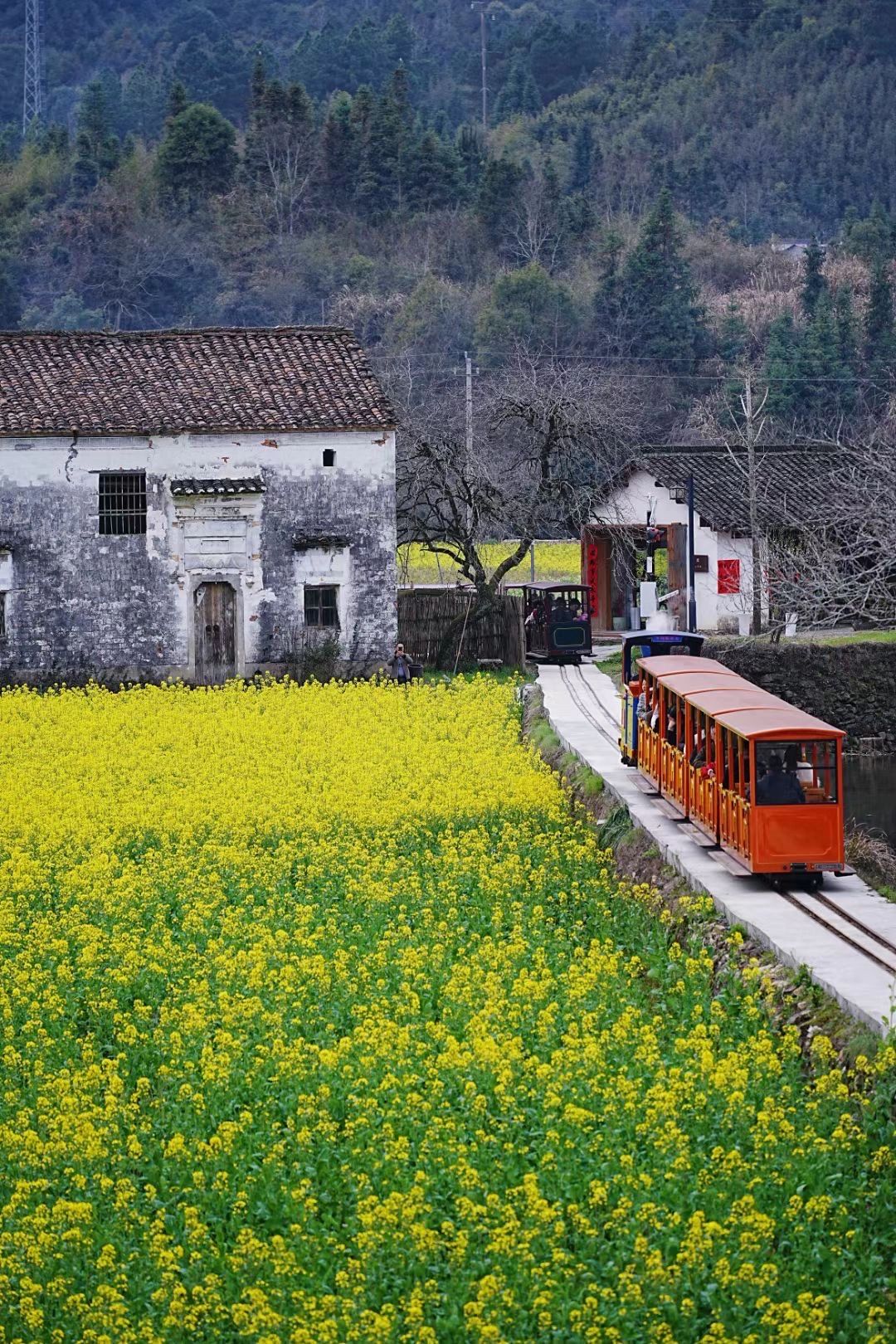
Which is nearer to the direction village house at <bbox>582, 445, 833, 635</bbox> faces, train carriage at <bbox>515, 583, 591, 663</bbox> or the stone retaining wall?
the train carriage

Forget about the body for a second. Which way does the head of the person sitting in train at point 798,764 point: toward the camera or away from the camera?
away from the camera

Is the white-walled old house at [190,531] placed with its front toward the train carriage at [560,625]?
no

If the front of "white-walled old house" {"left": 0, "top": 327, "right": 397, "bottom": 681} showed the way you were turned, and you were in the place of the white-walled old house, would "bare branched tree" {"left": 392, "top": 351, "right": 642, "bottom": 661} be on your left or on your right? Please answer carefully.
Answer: on your left

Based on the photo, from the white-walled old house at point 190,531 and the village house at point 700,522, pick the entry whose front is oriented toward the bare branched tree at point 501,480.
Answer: the village house

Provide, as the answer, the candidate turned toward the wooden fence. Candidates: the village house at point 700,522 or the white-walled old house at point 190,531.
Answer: the village house

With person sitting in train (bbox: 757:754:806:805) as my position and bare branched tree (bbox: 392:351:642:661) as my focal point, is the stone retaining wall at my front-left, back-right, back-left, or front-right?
front-right

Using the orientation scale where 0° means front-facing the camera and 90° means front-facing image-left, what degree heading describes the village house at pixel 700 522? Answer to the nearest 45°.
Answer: approximately 45°

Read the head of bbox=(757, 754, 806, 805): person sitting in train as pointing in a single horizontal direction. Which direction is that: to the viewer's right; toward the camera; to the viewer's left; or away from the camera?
away from the camera

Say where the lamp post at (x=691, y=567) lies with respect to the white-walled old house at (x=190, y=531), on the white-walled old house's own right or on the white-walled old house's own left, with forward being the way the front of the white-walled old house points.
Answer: on the white-walled old house's own left

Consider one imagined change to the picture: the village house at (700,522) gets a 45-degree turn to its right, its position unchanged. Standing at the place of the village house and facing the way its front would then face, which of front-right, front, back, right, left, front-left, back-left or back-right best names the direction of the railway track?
left

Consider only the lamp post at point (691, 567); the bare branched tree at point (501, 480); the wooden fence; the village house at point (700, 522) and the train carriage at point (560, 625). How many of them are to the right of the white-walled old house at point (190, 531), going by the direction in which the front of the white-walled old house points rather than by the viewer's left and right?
0

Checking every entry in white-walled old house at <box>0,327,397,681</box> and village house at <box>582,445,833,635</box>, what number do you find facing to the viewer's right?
0

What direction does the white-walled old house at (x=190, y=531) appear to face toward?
toward the camera
